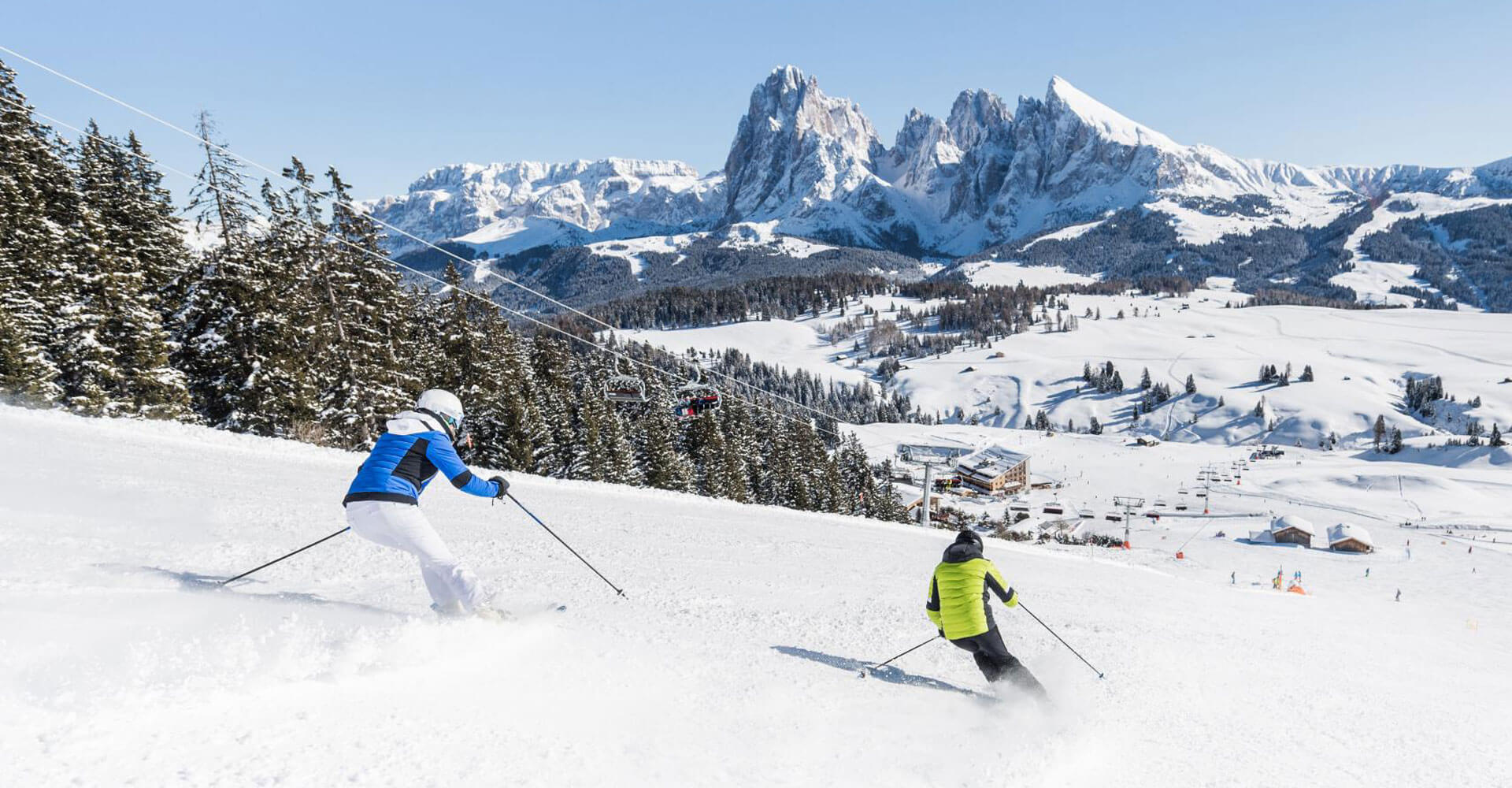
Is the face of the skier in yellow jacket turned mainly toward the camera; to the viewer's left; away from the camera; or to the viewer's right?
away from the camera

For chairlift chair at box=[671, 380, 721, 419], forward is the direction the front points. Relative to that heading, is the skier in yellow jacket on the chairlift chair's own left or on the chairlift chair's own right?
on the chairlift chair's own left

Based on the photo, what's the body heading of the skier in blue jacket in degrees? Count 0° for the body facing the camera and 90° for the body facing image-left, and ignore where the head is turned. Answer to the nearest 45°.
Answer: approximately 225°

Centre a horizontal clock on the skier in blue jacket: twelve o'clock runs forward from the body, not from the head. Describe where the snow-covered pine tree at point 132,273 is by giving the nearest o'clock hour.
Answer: The snow-covered pine tree is roughly at 10 o'clock from the skier in blue jacket.

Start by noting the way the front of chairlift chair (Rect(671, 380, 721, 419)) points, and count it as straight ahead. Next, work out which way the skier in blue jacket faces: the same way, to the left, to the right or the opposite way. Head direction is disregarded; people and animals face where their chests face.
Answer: the opposite way

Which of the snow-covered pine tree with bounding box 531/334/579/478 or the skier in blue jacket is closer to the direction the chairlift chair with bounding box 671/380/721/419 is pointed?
the skier in blue jacket

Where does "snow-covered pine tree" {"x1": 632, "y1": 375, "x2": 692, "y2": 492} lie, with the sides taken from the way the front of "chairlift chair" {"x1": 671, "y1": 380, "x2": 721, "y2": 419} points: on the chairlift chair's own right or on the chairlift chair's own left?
on the chairlift chair's own right

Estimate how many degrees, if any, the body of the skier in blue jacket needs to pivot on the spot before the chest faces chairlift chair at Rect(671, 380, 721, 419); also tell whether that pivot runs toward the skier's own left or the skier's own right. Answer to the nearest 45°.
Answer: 0° — they already face it

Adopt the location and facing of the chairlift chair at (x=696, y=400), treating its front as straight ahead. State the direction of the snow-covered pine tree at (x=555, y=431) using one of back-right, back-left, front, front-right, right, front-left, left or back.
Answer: right

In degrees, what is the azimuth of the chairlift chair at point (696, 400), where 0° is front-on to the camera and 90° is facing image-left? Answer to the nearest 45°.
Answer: approximately 45°

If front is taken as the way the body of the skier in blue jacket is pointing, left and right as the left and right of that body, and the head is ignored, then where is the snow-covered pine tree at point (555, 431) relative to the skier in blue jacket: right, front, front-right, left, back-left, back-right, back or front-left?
front-left

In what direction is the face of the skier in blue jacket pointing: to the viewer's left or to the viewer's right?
to the viewer's right
